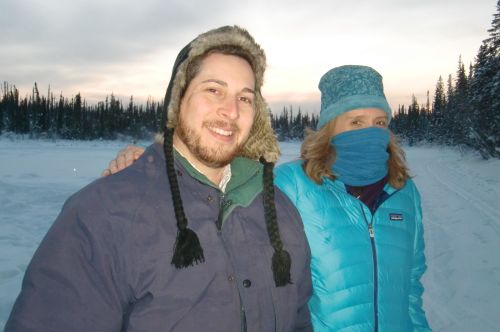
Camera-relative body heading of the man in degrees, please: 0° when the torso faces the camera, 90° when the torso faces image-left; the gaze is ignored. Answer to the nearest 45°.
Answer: approximately 315°
